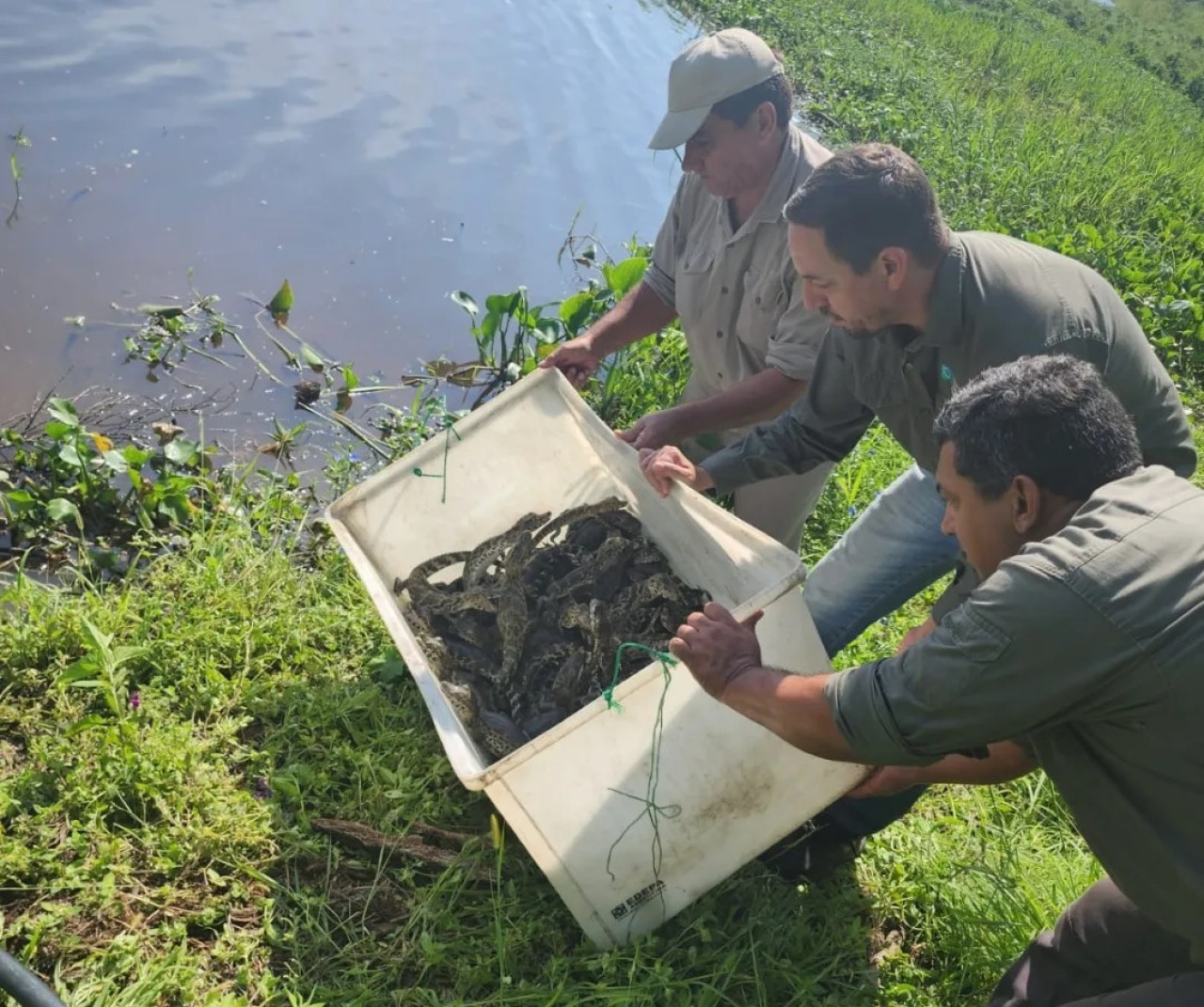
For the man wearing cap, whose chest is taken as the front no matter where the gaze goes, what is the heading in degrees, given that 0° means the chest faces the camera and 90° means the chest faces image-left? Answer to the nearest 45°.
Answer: approximately 45°

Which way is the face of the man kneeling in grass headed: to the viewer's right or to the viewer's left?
to the viewer's left

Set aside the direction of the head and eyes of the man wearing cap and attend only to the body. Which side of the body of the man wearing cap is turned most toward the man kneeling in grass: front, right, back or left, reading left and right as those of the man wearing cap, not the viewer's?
left
